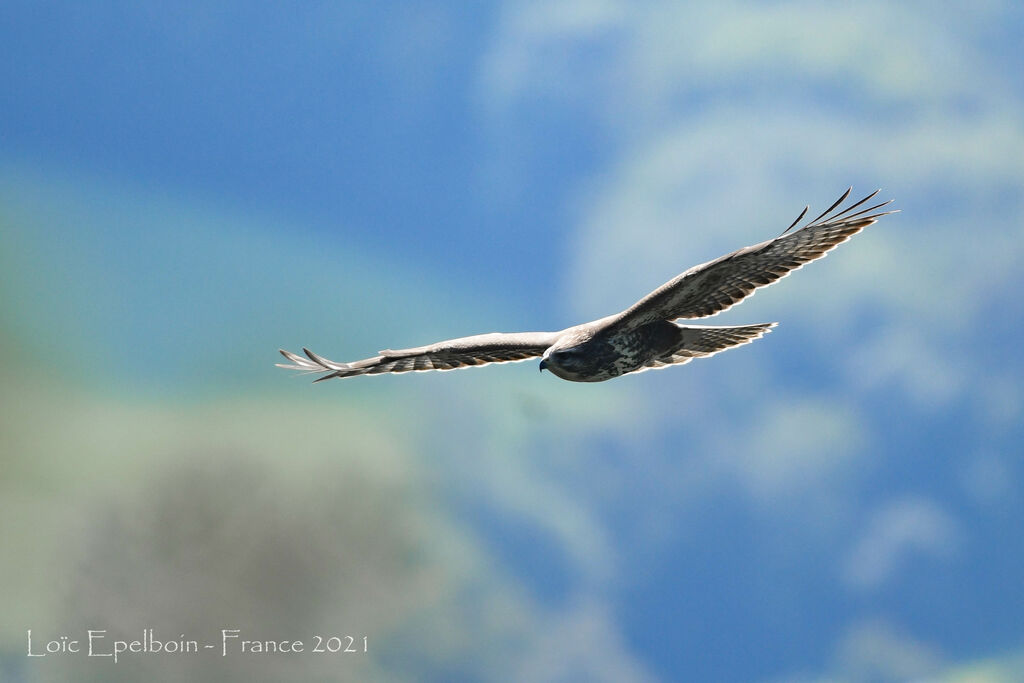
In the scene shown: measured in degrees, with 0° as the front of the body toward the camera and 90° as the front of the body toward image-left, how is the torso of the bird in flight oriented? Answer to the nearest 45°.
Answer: approximately 45°
